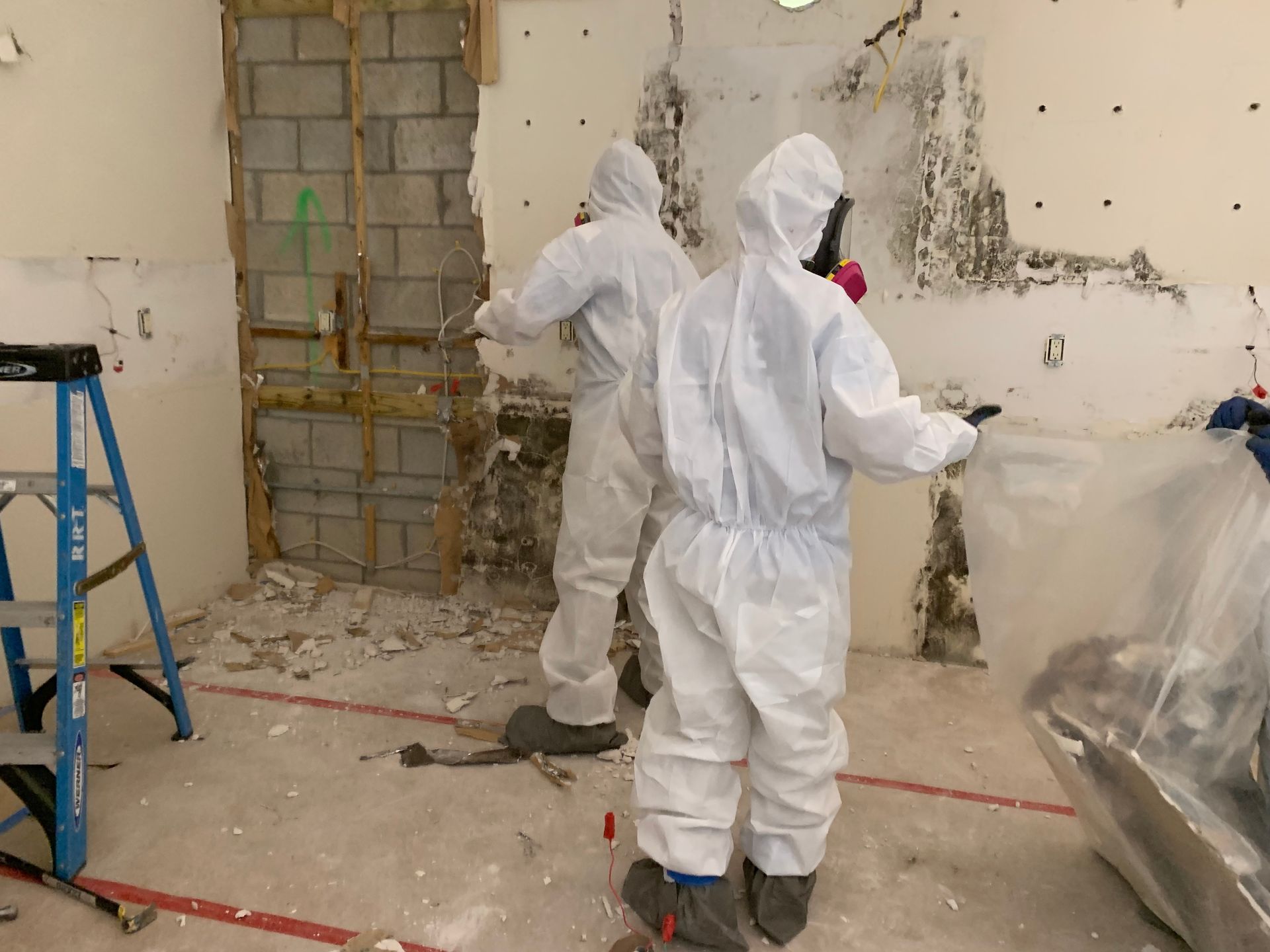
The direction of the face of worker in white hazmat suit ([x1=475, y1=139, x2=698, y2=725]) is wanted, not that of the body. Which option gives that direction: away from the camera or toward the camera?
away from the camera

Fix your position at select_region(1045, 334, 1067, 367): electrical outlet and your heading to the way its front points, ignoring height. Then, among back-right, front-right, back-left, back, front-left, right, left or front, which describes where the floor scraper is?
front-right

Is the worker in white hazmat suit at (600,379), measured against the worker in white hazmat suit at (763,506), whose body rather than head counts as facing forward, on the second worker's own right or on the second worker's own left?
on the second worker's own left

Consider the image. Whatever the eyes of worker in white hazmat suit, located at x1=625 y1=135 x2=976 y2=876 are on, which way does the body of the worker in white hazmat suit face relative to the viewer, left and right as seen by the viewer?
facing away from the viewer and to the right of the viewer

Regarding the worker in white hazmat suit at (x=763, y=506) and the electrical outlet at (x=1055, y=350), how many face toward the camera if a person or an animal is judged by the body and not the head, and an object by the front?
1

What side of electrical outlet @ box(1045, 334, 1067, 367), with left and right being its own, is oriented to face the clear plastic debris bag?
front

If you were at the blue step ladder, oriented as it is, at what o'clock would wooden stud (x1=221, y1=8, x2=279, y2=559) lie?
The wooden stud is roughly at 5 o'clock from the blue step ladder.

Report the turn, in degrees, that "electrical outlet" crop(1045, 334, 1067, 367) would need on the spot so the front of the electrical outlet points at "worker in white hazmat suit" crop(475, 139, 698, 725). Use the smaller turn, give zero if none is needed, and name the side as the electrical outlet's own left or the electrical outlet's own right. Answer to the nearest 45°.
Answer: approximately 45° to the electrical outlet's own right

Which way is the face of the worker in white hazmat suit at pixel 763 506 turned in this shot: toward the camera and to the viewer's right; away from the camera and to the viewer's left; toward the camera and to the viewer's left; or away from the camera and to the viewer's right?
away from the camera and to the viewer's right

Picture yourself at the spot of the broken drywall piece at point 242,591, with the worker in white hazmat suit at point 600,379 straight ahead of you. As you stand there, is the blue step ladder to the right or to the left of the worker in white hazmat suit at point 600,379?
right

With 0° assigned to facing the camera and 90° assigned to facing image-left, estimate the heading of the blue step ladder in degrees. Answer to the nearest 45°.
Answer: approximately 45°
